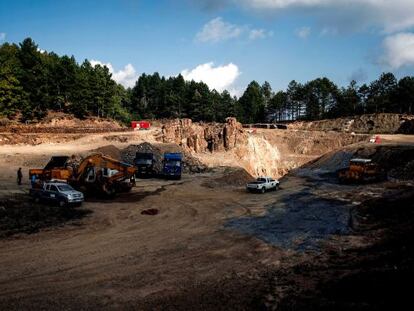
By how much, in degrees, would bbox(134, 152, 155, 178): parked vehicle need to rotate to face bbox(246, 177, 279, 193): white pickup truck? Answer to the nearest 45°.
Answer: approximately 45° to its left

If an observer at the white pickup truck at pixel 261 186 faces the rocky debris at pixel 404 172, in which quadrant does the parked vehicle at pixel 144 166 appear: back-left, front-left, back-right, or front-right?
back-left

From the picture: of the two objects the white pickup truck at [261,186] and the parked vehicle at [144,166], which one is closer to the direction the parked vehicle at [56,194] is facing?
the white pickup truck

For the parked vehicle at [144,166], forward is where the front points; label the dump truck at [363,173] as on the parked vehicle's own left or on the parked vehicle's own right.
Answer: on the parked vehicle's own left

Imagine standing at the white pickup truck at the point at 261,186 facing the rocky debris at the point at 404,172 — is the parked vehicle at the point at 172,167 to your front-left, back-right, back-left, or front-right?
back-left

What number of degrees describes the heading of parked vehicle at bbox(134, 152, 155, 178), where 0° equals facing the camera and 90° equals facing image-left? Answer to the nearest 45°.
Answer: approximately 0°

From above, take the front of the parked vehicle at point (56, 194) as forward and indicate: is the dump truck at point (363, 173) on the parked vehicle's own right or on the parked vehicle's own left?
on the parked vehicle's own left
